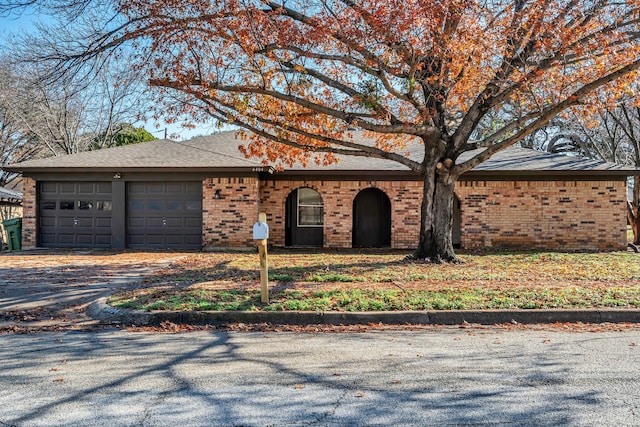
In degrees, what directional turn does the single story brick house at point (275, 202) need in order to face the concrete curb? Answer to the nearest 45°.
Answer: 0° — it already faces it

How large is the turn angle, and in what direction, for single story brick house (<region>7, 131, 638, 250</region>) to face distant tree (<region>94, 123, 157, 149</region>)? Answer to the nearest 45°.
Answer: approximately 135° to its right

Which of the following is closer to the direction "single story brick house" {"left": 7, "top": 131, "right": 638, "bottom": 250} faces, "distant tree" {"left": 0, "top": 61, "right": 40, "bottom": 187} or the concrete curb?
the concrete curb

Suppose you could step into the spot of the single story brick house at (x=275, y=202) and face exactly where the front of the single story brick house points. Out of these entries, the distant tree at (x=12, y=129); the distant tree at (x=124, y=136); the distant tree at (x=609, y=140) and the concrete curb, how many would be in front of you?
1

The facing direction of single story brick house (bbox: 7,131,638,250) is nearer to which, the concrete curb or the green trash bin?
the concrete curb

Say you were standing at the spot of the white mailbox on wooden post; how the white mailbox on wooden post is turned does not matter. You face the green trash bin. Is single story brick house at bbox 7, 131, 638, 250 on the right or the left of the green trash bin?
right

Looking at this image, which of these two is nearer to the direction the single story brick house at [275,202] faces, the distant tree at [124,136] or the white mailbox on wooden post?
the white mailbox on wooden post

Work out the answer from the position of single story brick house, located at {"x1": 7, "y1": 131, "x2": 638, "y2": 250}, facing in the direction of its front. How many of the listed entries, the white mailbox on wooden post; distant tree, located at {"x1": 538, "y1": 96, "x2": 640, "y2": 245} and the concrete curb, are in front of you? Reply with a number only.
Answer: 2

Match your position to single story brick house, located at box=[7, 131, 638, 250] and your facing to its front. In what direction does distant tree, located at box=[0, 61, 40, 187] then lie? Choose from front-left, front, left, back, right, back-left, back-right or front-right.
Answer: back-right

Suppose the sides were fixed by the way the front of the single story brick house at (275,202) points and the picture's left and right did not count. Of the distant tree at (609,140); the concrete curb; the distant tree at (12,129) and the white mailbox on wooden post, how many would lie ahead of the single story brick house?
2

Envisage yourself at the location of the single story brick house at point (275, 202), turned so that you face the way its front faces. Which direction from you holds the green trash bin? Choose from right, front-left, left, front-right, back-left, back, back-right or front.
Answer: right

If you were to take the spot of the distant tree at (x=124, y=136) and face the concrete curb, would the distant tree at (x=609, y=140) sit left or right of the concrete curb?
left

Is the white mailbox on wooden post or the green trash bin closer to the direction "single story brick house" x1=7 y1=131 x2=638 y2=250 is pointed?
the white mailbox on wooden post

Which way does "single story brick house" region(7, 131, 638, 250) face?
toward the camera

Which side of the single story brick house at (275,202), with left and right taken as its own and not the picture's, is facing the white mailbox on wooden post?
front

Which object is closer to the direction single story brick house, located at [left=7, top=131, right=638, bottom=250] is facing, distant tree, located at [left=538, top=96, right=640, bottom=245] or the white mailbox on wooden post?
the white mailbox on wooden post

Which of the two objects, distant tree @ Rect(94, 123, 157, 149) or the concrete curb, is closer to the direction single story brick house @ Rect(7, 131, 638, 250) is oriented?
the concrete curb
